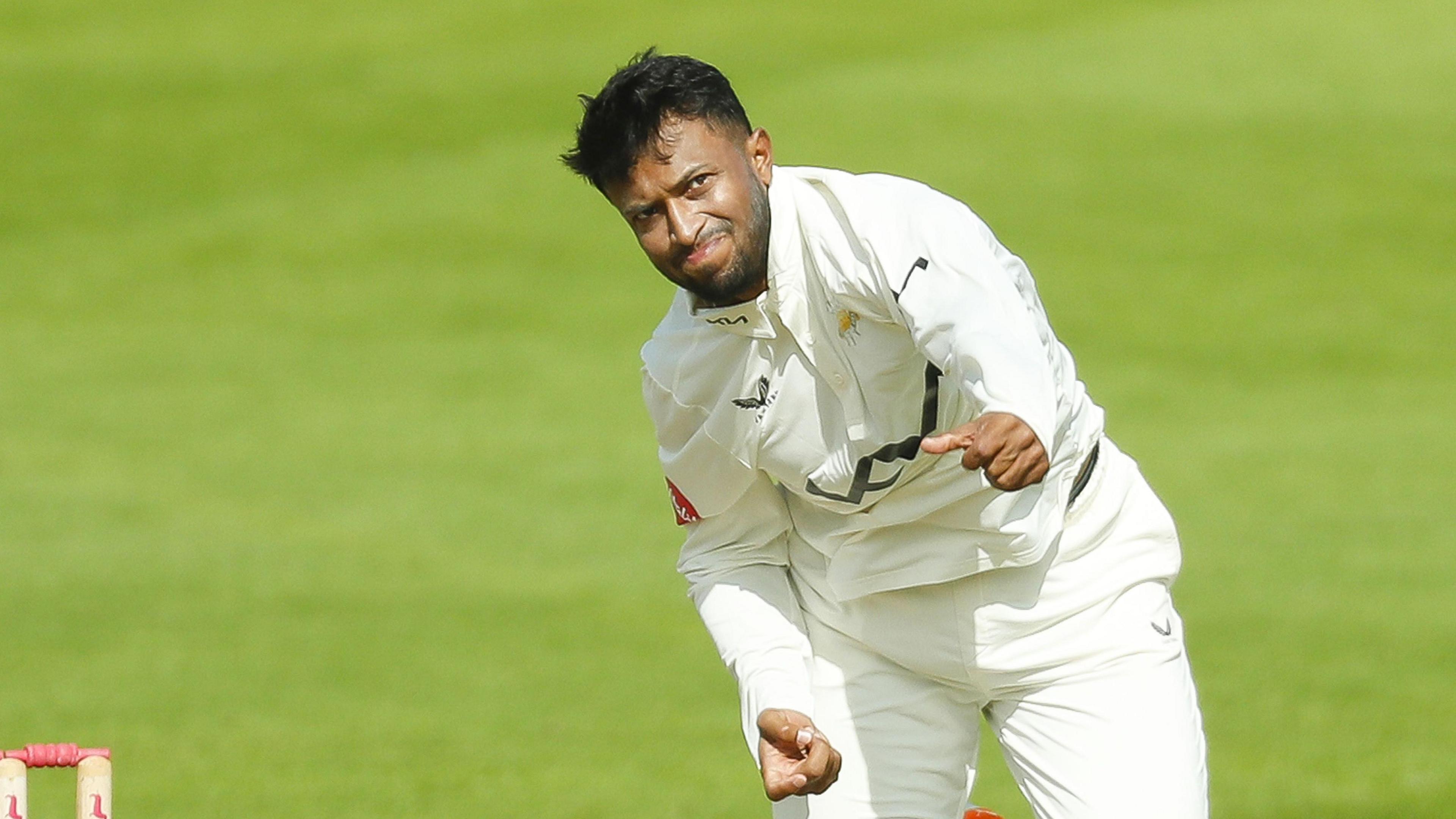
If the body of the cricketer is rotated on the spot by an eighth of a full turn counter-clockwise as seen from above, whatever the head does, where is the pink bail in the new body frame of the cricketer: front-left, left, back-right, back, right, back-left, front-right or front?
back-right

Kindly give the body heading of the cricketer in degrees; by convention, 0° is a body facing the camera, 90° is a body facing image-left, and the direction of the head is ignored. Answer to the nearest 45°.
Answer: approximately 0°
